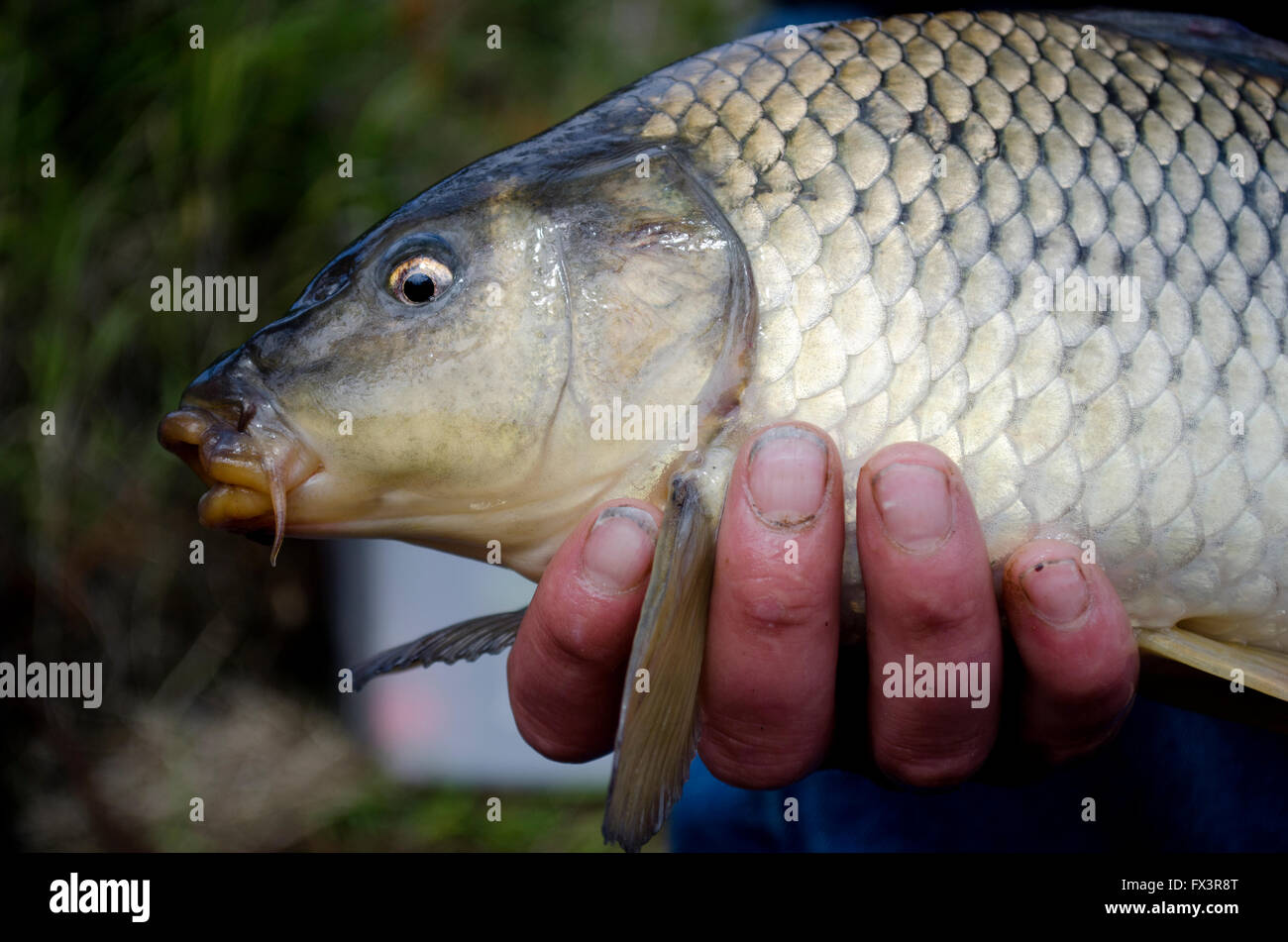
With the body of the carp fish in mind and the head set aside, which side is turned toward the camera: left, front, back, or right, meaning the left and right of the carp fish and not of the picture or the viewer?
left

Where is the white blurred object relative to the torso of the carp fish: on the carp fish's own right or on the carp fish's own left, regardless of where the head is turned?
on the carp fish's own right
